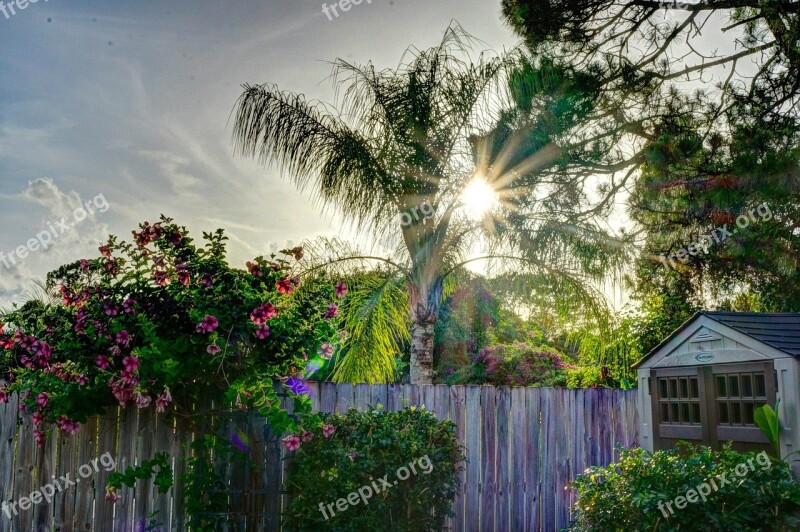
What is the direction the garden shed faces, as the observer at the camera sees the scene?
facing the viewer and to the left of the viewer

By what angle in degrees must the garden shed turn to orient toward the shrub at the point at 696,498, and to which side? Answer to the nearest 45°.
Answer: approximately 45° to its left

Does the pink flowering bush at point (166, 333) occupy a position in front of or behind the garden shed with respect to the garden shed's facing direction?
in front

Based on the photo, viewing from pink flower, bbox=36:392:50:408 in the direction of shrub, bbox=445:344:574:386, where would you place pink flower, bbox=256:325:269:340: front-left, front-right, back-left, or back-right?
front-right

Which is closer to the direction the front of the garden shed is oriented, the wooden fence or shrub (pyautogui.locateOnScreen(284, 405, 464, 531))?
the shrub

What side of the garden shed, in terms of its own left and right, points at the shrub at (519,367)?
right

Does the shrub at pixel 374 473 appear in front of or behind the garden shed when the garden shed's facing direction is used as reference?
in front
